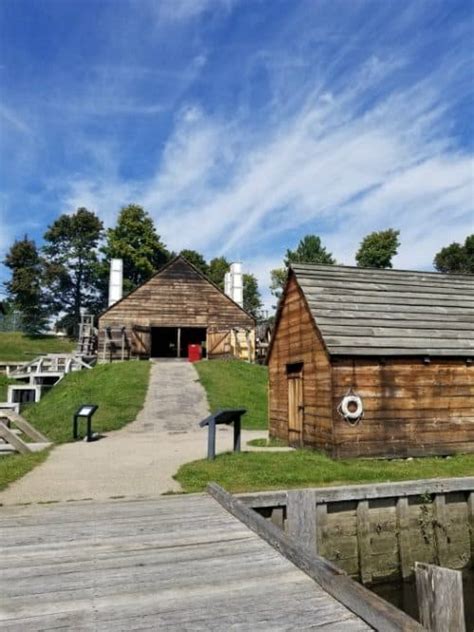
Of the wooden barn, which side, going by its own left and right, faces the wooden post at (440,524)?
front

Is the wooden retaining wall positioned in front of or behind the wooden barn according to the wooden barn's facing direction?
in front

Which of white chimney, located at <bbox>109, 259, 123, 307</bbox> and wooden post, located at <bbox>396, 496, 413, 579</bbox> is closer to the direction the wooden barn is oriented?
the wooden post

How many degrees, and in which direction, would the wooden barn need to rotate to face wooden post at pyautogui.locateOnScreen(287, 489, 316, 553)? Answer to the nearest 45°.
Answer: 0° — it already faces it

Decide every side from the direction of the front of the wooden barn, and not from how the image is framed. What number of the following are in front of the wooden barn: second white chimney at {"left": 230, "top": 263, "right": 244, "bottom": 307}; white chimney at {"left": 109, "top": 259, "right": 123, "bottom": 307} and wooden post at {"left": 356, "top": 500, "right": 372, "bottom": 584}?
1

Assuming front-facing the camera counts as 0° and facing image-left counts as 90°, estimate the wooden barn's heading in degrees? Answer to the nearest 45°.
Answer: approximately 0°

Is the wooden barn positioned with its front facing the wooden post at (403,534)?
yes

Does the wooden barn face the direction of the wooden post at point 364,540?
yes

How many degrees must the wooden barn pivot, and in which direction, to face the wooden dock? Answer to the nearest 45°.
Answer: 0° — it already faces it

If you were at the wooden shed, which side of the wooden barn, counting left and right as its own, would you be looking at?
front

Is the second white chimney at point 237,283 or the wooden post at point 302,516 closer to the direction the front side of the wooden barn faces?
the wooden post
